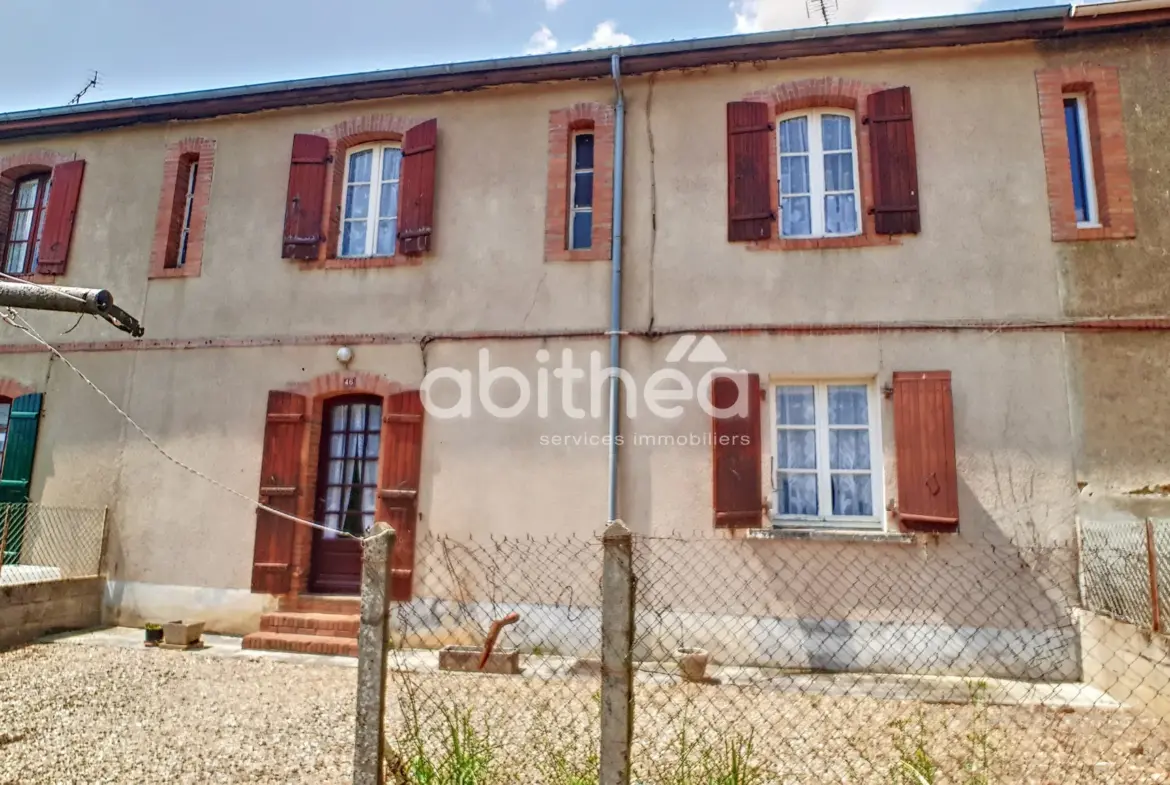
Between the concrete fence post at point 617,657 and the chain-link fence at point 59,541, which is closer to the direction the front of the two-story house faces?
the concrete fence post

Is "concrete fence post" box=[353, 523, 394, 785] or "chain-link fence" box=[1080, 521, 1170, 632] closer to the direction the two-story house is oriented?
the concrete fence post

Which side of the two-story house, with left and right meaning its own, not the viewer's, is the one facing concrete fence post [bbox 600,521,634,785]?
front

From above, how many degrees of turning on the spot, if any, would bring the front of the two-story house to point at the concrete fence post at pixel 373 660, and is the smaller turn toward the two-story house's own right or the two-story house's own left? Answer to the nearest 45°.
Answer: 0° — it already faces it

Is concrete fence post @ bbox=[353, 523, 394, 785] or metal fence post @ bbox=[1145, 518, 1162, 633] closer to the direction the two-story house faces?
the concrete fence post

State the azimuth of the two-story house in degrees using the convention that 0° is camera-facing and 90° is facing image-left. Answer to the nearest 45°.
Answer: approximately 0°

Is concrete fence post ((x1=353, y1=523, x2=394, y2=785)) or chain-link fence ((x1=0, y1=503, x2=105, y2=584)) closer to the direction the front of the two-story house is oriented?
the concrete fence post

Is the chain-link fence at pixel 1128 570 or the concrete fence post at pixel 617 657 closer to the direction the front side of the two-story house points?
the concrete fence post
